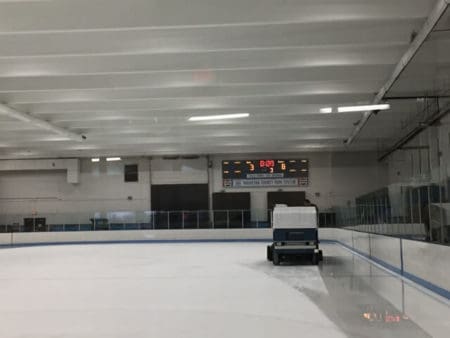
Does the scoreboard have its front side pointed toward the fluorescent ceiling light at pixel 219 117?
yes

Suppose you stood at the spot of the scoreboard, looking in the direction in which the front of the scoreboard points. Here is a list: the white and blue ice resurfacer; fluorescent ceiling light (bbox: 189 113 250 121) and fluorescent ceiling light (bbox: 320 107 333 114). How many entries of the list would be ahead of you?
3

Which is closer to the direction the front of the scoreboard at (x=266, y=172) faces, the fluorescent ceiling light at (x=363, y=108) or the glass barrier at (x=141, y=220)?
the fluorescent ceiling light

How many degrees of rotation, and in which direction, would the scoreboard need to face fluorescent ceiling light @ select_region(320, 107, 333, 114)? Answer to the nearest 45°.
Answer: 0° — it already faces it
